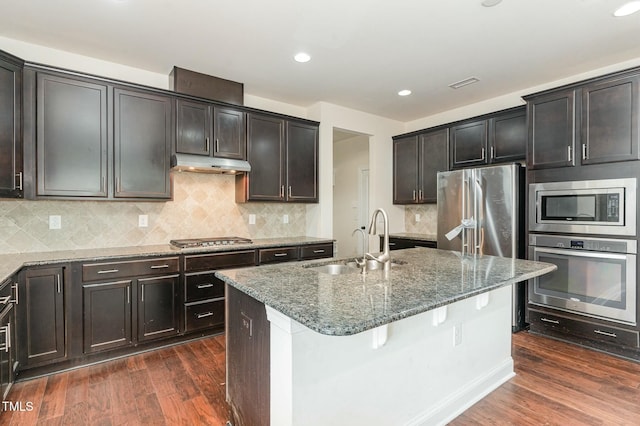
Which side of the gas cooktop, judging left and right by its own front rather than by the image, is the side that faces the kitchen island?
front

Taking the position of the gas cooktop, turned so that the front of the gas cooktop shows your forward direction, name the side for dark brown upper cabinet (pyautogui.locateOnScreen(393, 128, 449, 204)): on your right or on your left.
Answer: on your left

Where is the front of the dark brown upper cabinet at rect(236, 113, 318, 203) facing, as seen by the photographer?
facing the viewer and to the right of the viewer

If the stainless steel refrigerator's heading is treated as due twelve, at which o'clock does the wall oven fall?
The wall oven is roughly at 8 o'clock from the stainless steel refrigerator.

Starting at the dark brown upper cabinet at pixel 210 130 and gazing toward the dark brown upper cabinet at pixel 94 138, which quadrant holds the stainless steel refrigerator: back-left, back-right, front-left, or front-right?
back-left

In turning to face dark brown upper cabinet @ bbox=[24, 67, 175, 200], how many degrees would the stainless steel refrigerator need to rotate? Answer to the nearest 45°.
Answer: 0° — it already faces it

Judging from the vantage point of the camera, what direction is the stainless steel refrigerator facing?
facing the viewer and to the left of the viewer

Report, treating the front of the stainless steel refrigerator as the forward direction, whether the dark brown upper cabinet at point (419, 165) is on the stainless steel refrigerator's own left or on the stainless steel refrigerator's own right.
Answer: on the stainless steel refrigerator's own right

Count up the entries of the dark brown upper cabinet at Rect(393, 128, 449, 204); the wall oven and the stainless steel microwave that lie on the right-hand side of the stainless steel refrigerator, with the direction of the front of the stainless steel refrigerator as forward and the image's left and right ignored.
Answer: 1

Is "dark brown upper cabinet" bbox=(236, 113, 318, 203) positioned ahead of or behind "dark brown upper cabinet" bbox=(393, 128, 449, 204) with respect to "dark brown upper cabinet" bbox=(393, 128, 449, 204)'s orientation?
ahead

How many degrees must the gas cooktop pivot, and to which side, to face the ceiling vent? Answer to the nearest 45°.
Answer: approximately 45° to its left
